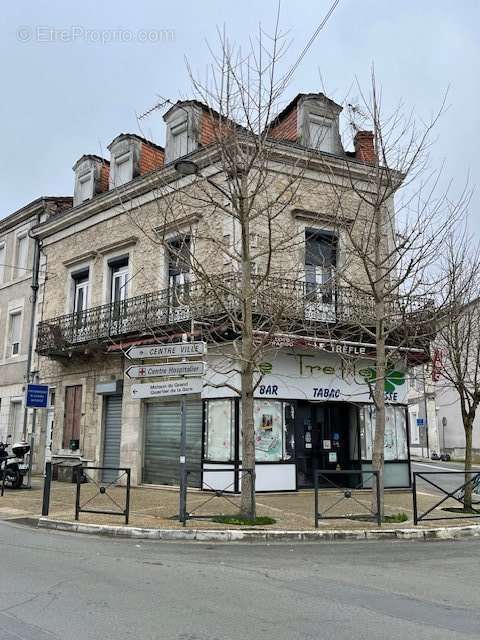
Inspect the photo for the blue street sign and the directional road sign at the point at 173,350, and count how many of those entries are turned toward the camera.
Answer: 2

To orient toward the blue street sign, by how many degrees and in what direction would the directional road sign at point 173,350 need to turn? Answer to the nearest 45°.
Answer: approximately 135° to its right

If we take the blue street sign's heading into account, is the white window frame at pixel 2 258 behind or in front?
behind

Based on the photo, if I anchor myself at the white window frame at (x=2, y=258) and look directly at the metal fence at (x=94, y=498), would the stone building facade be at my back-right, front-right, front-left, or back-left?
front-left

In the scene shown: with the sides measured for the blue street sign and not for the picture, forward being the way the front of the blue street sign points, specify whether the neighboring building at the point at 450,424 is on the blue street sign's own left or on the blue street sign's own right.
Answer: on the blue street sign's own left

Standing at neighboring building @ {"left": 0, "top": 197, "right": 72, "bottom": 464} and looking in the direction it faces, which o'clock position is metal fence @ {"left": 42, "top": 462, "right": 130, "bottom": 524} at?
The metal fence is roughly at 10 o'clock from the neighboring building.

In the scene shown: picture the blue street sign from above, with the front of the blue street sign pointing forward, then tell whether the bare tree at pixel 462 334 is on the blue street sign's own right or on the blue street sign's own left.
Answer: on the blue street sign's own left

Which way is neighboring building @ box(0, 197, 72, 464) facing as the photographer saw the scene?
facing the viewer and to the left of the viewer

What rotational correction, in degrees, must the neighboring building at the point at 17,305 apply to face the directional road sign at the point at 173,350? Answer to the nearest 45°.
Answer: approximately 45° to its left

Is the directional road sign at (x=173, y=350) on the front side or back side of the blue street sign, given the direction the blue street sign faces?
on the front side

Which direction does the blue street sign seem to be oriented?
toward the camera

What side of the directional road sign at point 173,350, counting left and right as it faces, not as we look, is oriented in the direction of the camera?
front

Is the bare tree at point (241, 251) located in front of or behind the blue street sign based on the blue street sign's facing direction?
in front

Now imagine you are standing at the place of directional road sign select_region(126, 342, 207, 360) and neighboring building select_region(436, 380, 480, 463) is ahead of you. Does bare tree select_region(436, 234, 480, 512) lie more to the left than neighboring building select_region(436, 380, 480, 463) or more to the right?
right
